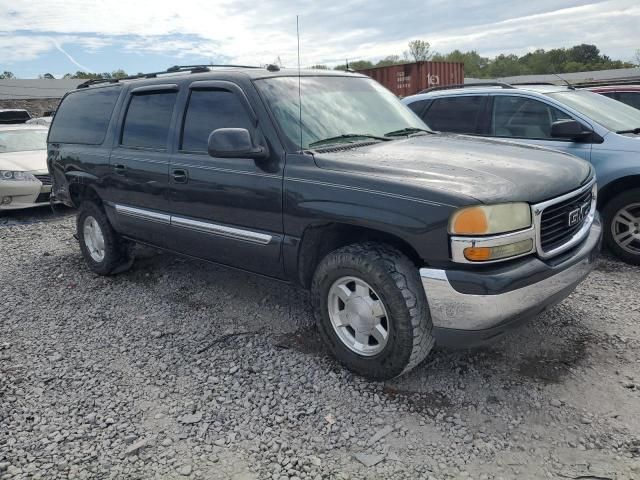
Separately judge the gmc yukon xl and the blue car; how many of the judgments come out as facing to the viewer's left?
0

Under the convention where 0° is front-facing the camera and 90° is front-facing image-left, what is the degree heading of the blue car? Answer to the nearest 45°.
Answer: approximately 315°

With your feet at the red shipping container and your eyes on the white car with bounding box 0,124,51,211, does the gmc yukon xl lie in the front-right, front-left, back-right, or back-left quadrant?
front-left

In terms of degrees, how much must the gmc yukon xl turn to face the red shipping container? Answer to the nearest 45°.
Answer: approximately 135° to its left

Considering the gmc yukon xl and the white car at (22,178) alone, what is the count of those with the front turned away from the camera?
0

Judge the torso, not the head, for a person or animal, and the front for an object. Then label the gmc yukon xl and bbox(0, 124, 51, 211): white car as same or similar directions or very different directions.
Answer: same or similar directions

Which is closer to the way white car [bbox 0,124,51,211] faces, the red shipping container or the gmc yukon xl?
the gmc yukon xl

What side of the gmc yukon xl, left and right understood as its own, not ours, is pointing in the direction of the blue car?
left

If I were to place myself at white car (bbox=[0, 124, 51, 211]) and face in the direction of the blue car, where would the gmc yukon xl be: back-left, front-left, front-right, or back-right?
front-right

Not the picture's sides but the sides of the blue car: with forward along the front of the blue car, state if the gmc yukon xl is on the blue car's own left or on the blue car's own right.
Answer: on the blue car's own right

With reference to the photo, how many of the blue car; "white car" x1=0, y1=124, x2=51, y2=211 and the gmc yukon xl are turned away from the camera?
0

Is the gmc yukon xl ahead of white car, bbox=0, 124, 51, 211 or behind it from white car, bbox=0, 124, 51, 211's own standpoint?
ahead
